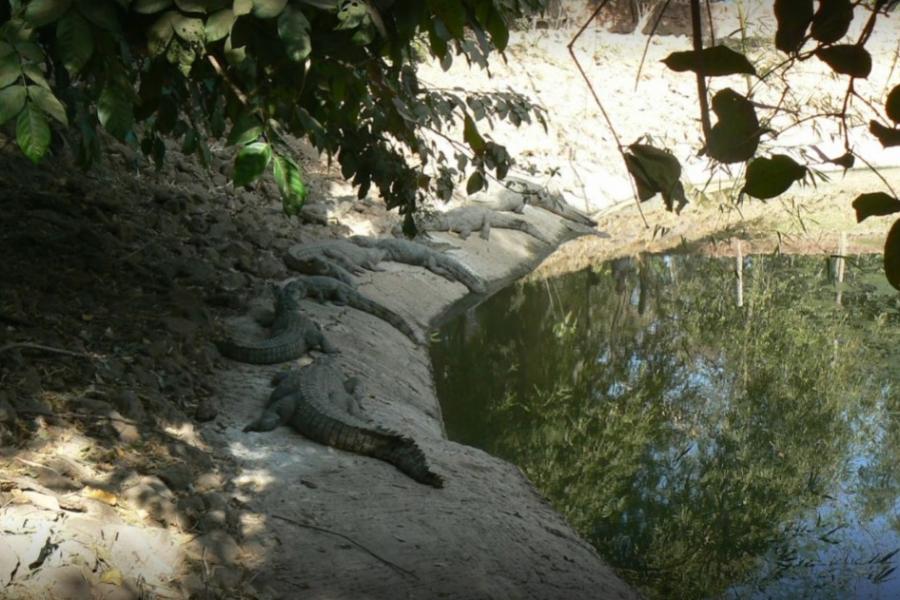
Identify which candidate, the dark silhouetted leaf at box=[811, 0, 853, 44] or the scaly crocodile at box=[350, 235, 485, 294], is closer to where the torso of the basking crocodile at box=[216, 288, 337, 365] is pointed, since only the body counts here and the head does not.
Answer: the scaly crocodile

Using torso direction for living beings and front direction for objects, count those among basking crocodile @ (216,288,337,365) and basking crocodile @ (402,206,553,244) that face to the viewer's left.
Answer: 1

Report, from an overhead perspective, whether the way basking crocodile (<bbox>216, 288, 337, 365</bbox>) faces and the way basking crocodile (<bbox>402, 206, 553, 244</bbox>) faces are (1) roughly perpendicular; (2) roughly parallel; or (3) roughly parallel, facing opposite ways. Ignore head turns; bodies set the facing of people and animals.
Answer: roughly perpendicular

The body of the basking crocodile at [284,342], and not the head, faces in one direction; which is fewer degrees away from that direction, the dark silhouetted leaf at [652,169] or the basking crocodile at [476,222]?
the basking crocodile

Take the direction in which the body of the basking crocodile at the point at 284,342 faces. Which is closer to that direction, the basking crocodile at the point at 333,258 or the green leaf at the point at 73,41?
the basking crocodile

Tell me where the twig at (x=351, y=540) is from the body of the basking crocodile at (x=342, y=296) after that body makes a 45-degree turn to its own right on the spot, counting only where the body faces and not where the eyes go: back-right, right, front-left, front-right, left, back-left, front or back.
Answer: back

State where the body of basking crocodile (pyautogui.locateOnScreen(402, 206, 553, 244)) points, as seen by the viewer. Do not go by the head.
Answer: to the viewer's left

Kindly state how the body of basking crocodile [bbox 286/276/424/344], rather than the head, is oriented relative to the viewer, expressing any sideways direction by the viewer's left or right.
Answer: facing away from the viewer and to the left of the viewer

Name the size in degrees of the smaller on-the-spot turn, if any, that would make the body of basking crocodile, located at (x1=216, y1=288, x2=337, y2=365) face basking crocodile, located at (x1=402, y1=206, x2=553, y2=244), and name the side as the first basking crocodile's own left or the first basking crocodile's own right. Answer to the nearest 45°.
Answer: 0° — it already faces it

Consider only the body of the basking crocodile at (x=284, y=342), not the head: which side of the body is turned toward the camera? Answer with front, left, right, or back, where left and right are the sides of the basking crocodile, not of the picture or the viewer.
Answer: back
